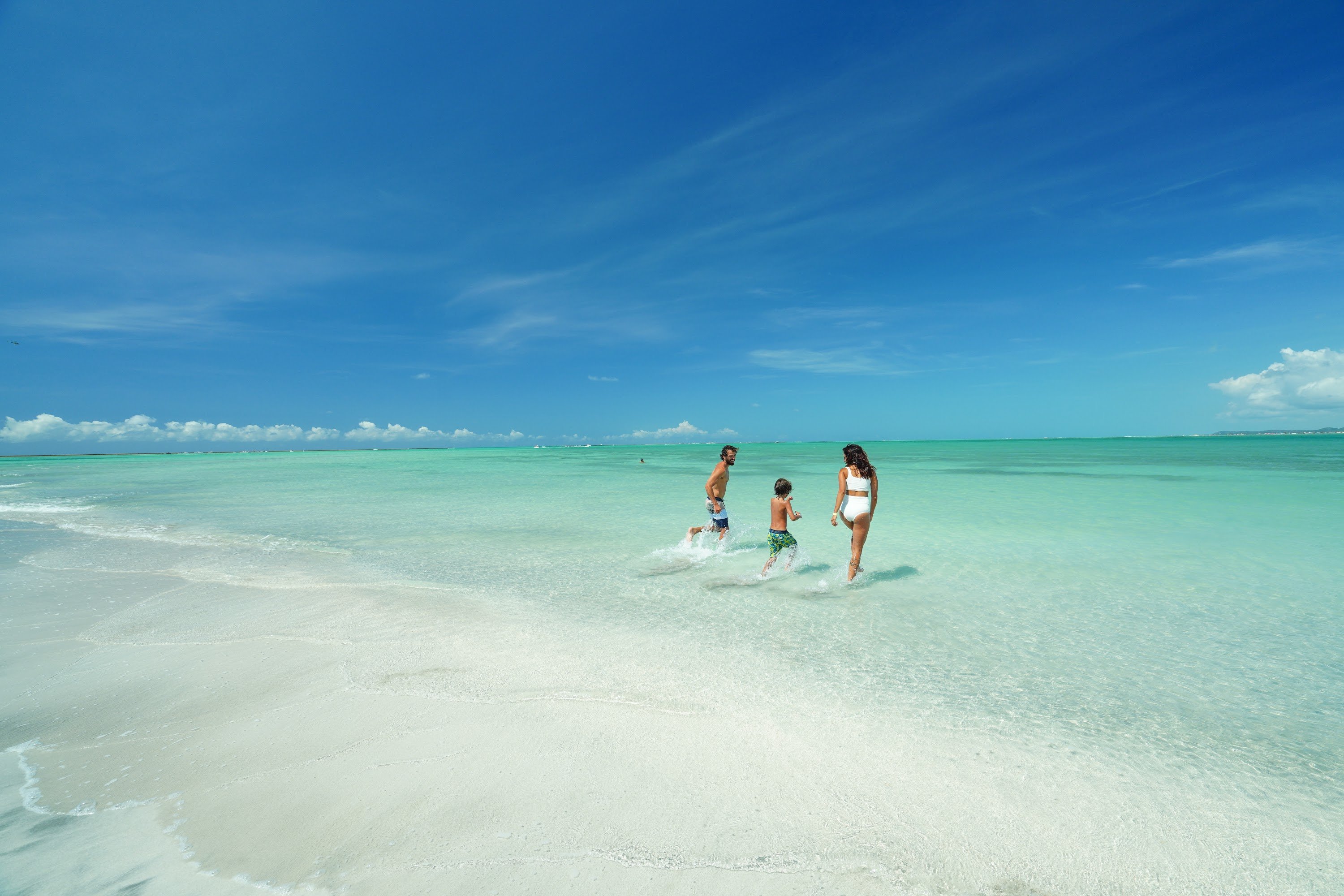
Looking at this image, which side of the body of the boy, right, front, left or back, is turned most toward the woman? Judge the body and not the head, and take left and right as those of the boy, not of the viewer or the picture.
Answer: right

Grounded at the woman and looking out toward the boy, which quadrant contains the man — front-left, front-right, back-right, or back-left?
front-right

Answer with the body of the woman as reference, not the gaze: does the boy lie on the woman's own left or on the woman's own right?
on the woman's own left

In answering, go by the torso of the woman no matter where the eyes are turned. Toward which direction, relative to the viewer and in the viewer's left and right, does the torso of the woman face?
facing away from the viewer

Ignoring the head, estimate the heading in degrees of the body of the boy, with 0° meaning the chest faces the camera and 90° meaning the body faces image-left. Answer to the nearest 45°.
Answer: approximately 225°

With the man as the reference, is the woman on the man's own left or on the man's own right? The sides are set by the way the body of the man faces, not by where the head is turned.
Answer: on the man's own right

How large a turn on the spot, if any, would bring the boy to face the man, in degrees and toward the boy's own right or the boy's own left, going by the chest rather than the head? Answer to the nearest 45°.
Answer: approximately 90° to the boy's own left

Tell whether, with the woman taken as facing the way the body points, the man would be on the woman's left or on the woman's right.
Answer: on the woman's left

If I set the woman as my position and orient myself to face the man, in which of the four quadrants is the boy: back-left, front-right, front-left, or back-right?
front-left
